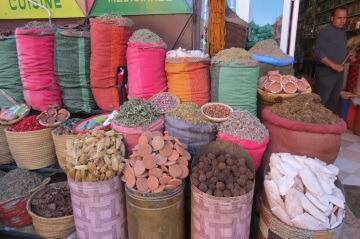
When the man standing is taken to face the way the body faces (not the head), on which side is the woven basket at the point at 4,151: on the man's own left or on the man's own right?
on the man's own right

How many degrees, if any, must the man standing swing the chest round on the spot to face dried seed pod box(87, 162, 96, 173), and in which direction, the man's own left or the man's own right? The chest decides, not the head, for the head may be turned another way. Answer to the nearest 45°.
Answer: approximately 90° to the man's own right

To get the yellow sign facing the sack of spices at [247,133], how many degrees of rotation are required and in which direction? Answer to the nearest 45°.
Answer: approximately 45° to its left

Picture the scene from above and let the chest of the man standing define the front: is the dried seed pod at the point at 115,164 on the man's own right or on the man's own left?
on the man's own right

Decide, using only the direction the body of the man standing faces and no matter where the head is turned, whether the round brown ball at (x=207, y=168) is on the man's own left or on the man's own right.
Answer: on the man's own right

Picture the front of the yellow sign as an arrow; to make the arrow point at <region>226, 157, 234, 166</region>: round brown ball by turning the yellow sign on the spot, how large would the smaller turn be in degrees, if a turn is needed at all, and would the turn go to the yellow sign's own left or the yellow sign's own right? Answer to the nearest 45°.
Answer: approximately 45° to the yellow sign's own left

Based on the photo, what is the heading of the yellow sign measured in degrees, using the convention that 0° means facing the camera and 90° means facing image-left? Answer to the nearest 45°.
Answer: approximately 0°

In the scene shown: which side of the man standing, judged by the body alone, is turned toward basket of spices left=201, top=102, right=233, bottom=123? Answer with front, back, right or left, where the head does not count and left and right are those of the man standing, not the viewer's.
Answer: right
